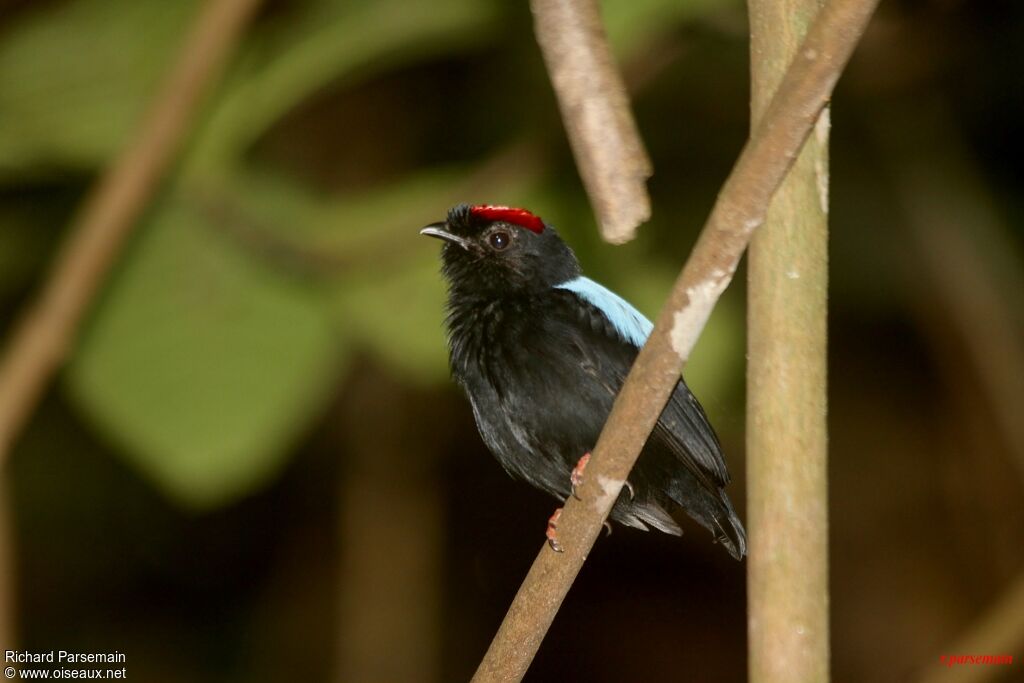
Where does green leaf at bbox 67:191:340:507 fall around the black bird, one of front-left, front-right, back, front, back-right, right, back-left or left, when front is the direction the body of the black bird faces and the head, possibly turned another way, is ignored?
front-right

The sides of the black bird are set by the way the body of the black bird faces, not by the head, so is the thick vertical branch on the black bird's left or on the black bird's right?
on the black bird's left

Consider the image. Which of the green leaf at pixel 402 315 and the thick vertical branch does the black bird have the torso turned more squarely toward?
the green leaf

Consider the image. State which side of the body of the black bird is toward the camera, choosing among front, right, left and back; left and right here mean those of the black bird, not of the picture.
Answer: left
